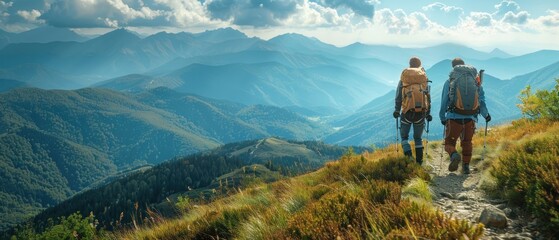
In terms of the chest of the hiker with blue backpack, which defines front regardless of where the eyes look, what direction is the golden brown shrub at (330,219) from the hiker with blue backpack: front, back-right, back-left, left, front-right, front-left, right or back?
back

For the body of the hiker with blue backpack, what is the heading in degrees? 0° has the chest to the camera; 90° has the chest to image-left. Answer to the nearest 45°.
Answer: approximately 180°

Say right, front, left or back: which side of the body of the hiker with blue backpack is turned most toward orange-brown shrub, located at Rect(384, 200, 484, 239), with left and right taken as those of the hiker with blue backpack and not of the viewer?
back

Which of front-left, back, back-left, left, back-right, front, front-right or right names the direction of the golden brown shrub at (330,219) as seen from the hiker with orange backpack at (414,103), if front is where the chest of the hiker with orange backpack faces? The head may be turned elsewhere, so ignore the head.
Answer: back

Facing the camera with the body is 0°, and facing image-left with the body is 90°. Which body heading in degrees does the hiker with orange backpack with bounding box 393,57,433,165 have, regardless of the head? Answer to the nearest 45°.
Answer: approximately 180°

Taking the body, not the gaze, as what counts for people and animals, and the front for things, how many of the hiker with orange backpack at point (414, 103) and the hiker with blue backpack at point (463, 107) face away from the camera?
2

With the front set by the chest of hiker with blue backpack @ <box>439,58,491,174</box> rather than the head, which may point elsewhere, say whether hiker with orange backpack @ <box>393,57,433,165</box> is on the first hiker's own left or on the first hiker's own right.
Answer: on the first hiker's own left

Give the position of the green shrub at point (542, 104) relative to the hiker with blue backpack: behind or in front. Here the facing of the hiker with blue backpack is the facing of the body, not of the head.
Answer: in front
